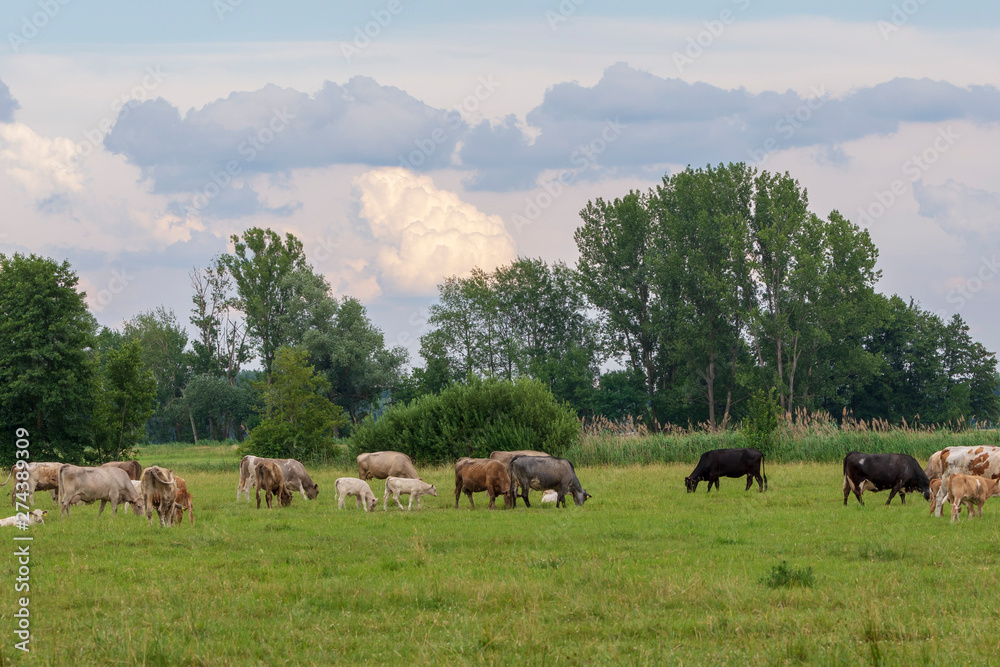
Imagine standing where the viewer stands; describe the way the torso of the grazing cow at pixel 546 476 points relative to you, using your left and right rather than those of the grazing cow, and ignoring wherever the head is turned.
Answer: facing to the right of the viewer

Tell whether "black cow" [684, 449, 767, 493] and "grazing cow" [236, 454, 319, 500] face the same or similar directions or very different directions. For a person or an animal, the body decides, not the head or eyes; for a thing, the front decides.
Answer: very different directions

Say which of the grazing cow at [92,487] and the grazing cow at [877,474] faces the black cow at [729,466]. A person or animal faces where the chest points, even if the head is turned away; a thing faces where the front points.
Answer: the grazing cow at [92,487]

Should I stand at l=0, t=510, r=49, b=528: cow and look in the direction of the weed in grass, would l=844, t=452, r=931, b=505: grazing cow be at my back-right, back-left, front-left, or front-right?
front-left

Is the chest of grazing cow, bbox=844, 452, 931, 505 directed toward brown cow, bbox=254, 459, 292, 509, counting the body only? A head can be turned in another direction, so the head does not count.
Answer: no

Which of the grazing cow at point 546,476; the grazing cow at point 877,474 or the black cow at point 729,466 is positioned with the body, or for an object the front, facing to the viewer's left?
the black cow

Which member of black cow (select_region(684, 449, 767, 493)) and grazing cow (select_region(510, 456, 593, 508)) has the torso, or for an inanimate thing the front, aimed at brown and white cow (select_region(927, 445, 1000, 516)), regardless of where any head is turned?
the grazing cow

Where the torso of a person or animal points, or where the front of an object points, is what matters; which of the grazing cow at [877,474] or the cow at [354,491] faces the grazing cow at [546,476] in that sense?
the cow

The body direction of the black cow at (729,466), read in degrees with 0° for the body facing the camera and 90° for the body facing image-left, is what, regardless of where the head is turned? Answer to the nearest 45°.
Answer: approximately 90°

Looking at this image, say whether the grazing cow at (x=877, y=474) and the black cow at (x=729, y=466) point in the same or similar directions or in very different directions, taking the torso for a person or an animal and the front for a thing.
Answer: very different directions

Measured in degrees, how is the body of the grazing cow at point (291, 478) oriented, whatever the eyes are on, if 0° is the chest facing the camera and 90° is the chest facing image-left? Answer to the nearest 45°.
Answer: approximately 270°

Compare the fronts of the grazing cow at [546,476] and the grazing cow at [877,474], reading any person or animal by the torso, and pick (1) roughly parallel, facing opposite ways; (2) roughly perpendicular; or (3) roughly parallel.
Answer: roughly parallel

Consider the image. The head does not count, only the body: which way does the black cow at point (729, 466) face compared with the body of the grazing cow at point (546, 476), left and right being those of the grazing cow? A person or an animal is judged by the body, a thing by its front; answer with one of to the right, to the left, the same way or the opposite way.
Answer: the opposite way

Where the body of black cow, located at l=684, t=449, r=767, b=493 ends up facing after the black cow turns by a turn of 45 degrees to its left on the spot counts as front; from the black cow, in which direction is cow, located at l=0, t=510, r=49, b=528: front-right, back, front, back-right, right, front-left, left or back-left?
front

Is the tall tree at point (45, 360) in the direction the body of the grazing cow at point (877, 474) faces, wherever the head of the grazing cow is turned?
no

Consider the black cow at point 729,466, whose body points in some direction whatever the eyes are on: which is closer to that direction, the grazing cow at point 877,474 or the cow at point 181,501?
the cow

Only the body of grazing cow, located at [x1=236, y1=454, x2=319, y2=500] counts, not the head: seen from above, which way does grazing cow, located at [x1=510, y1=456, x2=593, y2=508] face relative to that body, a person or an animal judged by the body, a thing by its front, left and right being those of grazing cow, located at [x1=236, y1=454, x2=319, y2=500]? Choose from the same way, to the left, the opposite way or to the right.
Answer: the same way
